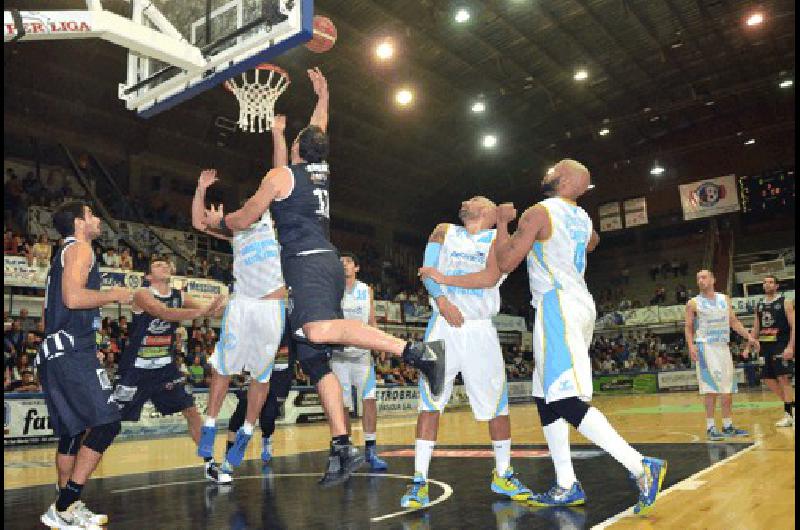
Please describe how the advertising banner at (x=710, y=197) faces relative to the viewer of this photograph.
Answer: facing the viewer

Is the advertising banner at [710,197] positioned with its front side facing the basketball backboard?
yes

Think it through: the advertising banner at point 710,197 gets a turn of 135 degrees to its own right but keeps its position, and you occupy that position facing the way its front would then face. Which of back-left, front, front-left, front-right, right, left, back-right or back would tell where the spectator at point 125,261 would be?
left

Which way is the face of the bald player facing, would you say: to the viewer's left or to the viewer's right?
to the viewer's left

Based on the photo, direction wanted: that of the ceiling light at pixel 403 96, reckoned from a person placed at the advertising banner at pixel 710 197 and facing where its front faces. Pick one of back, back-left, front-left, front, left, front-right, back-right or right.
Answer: front-right

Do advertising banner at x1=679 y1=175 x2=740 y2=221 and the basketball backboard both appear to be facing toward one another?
yes

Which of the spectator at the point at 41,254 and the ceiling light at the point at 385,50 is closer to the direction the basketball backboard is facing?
the ceiling light

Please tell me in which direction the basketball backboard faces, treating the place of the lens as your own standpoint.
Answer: facing away from the viewer and to the right of the viewer

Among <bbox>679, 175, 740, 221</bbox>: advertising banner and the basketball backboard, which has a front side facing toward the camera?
the advertising banner

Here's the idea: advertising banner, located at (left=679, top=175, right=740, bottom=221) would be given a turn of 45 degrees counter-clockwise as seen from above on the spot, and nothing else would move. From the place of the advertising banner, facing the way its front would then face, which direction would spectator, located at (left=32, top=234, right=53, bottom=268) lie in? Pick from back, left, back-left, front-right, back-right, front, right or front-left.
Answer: right

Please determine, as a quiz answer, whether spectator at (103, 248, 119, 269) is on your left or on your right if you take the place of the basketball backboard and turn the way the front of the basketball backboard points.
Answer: on your left

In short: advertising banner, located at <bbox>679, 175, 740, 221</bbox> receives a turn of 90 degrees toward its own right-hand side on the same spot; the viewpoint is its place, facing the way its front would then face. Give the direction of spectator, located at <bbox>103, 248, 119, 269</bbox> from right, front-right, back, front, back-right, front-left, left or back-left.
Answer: front-left

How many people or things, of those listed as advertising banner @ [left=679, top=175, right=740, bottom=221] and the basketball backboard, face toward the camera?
1

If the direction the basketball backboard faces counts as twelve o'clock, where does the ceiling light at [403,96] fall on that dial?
The ceiling light is roughly at 11 o'clock from the basketball backboard.

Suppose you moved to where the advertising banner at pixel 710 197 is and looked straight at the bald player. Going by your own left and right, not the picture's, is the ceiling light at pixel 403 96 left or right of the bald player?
right

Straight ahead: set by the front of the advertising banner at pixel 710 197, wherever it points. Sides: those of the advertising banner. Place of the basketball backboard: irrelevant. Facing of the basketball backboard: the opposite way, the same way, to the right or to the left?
the opposite way
